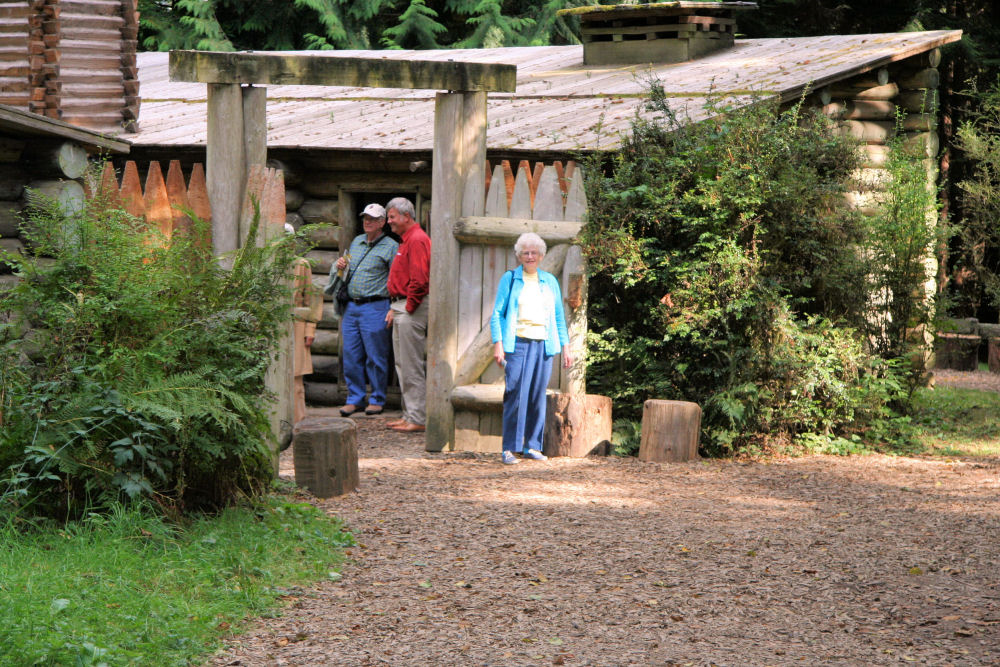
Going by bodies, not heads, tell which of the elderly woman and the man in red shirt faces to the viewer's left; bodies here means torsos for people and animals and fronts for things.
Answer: the man in red shirt

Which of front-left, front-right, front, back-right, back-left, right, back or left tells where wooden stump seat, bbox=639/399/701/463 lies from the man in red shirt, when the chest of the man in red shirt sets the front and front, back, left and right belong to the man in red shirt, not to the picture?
back-left

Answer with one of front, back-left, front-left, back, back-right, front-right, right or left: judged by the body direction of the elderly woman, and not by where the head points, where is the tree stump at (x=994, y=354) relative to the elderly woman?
back-left

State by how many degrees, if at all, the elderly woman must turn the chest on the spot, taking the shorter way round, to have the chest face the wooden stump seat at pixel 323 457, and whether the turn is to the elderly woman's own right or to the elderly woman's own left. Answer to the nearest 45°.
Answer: approximately 45° to the elderly woman's own right

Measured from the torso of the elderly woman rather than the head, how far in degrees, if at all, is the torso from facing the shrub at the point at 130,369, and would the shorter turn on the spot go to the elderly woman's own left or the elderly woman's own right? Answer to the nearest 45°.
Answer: approximately 45° to the elderly woman's own right

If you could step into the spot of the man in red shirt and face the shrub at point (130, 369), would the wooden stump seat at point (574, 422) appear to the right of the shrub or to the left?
left

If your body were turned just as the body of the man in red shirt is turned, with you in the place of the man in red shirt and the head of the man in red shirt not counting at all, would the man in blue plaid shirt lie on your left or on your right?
on your right

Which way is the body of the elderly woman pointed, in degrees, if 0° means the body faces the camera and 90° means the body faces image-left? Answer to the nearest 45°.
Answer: approximately 0°

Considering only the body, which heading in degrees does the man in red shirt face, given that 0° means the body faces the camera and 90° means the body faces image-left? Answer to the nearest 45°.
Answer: approximately 90°
